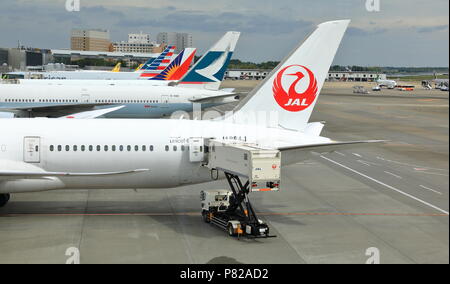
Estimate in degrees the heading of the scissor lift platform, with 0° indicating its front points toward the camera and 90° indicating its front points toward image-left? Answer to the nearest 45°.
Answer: approximately 135°
